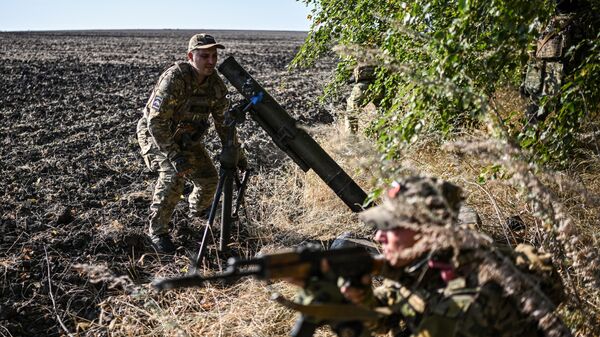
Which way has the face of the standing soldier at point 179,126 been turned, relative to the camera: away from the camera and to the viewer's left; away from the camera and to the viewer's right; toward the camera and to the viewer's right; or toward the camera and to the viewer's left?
toward the camera and to the viewer's right

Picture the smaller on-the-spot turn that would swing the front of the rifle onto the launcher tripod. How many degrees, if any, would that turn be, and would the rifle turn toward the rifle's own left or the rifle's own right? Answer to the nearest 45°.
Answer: approximately 90° to the rifle's own right

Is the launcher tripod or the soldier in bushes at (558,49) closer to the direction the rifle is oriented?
the launcher tripod

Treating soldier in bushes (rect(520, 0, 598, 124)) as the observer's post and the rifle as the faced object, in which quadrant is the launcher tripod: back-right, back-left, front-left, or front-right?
front-right

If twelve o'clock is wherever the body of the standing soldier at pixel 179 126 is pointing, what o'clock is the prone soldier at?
The prone soldier is roughly at 1 o'clock from the standing soldier.

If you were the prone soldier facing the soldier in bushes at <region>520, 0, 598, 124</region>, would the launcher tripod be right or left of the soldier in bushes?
left

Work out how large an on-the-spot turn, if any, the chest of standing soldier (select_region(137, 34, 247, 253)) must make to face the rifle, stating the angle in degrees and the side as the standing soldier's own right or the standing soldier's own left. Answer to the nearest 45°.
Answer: approximately 45° to the standing soldier's own right

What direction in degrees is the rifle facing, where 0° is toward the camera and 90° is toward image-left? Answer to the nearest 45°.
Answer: approximately 90°

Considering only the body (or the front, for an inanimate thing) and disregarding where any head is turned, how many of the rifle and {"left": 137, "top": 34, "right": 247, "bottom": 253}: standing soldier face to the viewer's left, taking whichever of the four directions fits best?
1

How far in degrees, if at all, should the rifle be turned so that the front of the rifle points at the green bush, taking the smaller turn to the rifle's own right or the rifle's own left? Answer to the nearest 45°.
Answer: approximately 135° to the rifle's own right

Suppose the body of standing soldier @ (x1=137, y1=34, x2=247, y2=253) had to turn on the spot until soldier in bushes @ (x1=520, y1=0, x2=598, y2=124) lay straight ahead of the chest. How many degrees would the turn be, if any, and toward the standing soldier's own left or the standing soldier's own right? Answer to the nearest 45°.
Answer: approximately 45° to the standing soldier's own left
